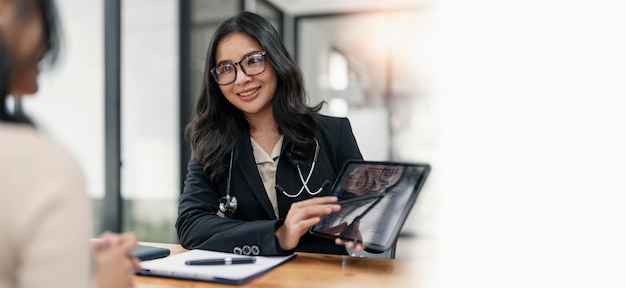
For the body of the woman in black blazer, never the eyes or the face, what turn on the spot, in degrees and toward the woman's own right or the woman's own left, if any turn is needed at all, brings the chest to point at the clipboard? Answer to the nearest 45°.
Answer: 0° — they already face it

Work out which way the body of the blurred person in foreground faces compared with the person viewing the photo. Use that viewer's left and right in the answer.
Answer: facing away from the viewer and to the right of the viewer

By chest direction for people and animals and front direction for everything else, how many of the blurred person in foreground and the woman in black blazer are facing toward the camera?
1

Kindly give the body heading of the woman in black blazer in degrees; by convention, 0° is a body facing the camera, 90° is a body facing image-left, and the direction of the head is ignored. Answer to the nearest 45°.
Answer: approximately 0°

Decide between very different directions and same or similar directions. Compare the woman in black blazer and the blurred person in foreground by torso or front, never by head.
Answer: very different directions
